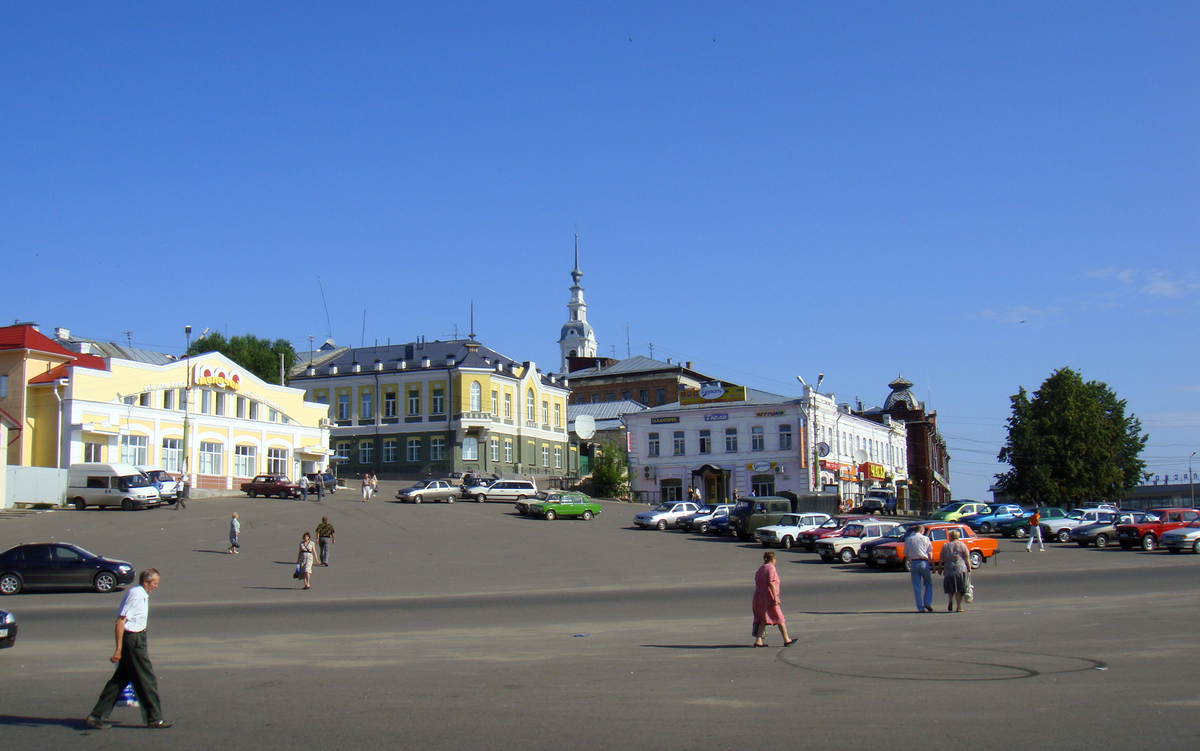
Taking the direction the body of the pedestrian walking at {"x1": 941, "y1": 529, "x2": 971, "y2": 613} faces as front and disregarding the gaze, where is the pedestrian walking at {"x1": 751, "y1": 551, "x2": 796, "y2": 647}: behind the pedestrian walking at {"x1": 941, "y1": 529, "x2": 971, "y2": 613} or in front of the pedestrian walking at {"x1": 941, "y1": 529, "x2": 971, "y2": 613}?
behind

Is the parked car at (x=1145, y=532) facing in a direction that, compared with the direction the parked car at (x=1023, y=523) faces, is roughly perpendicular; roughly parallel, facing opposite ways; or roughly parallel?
roughly parallel

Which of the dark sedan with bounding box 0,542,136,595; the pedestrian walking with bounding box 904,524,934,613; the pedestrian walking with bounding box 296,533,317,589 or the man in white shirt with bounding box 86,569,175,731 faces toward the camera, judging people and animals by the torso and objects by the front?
the pedestrian walking with bounding box 296,533,317,589

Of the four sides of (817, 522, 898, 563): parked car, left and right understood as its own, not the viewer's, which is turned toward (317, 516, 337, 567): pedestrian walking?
front

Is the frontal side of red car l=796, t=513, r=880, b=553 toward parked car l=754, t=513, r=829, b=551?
no

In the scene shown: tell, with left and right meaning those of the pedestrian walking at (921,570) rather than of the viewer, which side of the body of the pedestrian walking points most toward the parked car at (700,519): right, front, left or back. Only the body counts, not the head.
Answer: front

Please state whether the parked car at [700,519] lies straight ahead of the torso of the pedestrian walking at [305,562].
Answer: no

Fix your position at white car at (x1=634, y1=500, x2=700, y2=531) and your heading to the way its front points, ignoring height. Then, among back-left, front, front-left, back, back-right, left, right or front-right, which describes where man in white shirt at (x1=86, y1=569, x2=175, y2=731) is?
front-left

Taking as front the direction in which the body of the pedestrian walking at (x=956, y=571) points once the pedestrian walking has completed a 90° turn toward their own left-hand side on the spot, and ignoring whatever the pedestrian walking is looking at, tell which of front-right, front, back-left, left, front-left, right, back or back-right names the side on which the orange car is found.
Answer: right

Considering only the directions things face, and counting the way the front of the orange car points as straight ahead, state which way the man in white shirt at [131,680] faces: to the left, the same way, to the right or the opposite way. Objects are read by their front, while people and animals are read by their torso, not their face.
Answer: the opposite way

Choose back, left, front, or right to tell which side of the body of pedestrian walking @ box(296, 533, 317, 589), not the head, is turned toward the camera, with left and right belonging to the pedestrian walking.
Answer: front

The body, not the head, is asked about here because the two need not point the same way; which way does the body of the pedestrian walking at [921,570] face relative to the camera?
away from the camera
